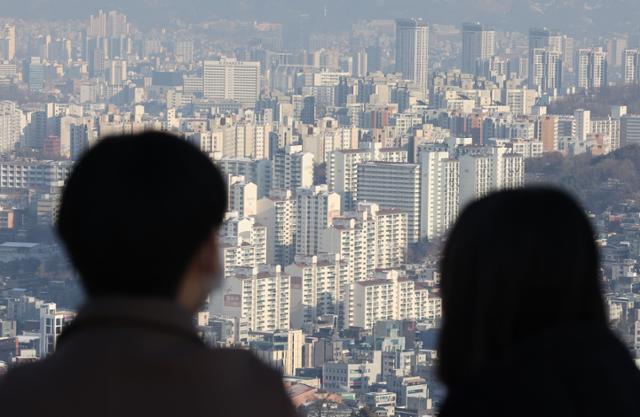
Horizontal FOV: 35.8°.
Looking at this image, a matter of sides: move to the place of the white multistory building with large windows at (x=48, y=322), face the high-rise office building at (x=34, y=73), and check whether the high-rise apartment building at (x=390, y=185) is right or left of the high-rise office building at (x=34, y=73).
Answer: right

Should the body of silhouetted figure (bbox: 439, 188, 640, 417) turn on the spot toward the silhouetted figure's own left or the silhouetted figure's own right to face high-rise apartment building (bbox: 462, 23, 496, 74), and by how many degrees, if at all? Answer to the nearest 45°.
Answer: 0° — they already face it

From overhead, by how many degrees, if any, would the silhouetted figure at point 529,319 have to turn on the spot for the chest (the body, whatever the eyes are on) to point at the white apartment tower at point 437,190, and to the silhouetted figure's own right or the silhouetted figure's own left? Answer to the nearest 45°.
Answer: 0° — they already face it

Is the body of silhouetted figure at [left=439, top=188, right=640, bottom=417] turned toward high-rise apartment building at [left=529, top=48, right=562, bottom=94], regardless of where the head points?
yes

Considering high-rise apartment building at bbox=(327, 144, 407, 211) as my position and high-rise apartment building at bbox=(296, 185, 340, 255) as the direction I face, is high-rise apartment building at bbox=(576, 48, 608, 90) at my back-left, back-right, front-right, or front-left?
back-left

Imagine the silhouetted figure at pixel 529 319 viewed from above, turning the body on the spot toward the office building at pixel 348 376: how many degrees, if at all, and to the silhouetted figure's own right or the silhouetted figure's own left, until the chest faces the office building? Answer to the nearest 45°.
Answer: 0° — they already face it

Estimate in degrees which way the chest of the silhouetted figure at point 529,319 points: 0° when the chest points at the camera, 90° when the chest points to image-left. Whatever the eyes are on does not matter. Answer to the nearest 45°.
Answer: approximately 180°
